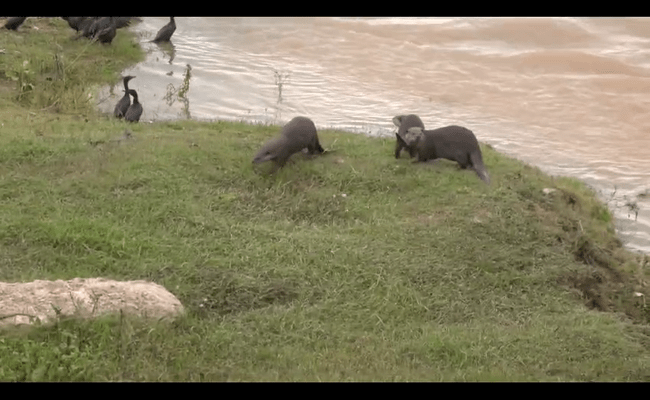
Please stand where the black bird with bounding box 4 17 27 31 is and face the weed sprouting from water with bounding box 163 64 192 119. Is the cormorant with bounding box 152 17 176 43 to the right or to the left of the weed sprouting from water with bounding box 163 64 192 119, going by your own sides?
left

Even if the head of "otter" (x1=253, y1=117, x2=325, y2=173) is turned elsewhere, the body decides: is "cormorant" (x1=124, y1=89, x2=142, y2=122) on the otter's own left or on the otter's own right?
on the otter's own right

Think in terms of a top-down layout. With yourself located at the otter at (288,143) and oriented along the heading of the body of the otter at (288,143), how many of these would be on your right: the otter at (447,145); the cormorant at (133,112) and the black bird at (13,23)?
2

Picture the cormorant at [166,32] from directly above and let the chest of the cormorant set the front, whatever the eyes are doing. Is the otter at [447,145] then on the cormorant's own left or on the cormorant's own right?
on the cormorant's own right

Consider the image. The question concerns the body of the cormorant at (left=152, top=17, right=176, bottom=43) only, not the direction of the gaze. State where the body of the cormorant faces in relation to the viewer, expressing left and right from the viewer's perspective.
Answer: facing to the right of the viewer

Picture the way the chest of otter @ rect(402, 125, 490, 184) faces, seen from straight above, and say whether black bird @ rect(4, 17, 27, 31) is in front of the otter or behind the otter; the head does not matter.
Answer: in front

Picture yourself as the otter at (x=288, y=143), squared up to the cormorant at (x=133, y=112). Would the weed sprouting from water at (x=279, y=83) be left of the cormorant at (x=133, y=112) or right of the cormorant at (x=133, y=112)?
right

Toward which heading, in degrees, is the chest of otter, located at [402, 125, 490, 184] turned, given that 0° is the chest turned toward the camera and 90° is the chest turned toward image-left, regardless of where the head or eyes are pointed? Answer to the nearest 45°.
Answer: approximately 90°

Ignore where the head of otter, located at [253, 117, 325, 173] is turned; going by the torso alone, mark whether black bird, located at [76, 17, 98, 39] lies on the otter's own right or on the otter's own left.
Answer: on the otter's own right

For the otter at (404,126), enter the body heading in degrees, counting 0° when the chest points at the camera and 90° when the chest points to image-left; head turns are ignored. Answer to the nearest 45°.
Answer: approximately 90°

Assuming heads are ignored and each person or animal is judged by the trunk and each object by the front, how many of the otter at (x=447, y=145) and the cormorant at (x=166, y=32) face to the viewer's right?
1
